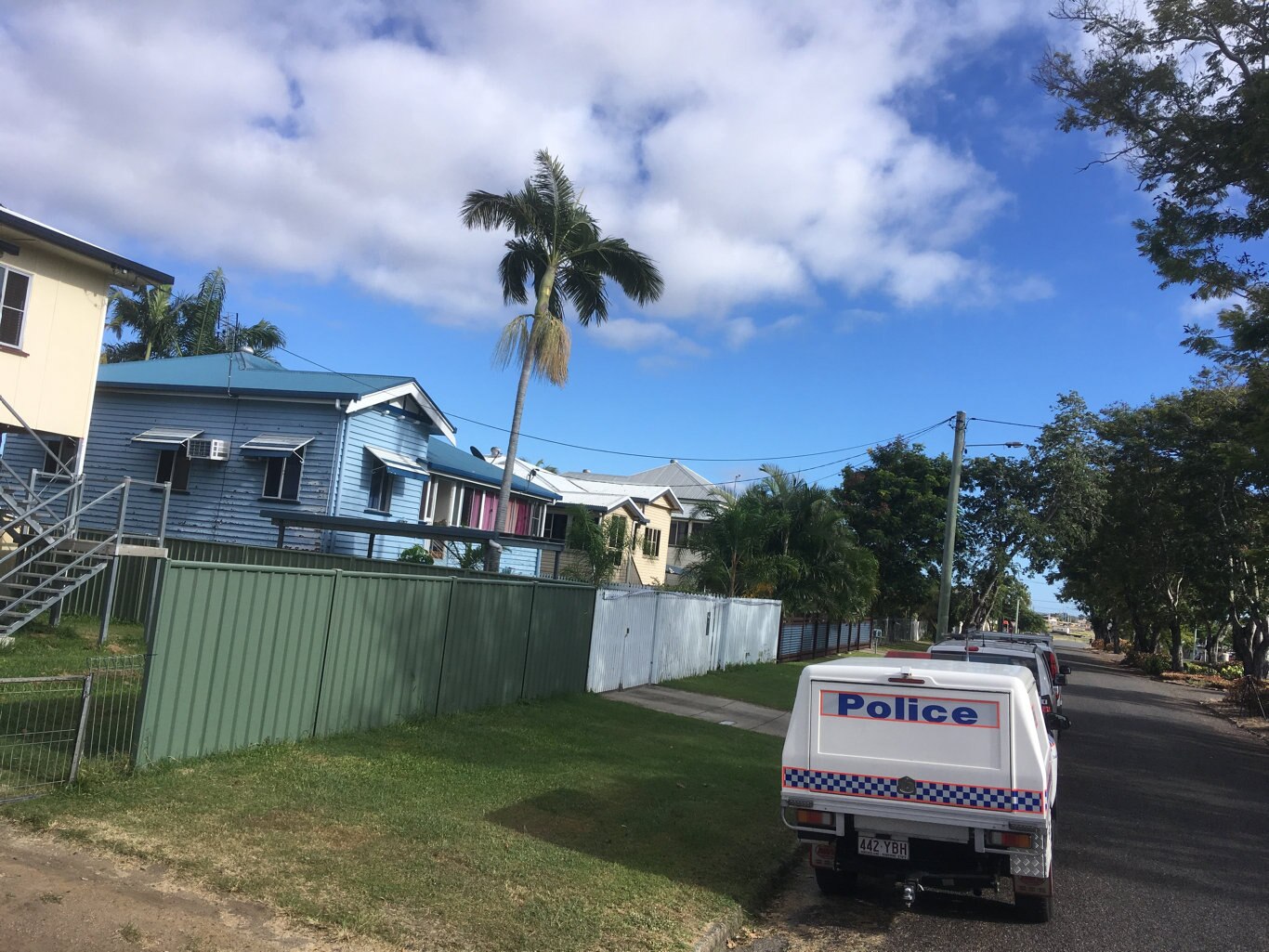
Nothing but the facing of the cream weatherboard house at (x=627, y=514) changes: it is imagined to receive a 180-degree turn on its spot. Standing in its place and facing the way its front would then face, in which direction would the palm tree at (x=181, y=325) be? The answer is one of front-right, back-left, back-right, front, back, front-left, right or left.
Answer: front-left

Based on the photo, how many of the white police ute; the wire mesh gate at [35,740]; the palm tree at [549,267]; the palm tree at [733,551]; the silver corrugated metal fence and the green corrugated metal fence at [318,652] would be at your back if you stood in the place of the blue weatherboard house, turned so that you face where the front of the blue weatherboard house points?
0

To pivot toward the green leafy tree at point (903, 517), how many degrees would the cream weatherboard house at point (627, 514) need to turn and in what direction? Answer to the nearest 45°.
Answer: approximately 45° to its left

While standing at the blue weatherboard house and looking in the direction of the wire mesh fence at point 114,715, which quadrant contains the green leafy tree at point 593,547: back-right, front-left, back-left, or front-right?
back-left

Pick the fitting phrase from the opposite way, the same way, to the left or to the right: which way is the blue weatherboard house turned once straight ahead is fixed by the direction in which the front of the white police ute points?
to the right

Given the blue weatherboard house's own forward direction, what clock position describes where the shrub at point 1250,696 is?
The shrub is roughly at 11 o'clock from the blue weatherboard house.

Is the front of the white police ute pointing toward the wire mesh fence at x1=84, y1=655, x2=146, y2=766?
no

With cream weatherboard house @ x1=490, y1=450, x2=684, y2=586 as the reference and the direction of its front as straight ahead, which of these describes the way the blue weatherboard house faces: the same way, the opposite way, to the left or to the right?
the same way

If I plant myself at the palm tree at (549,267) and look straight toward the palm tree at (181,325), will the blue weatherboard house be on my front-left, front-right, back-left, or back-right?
front-left

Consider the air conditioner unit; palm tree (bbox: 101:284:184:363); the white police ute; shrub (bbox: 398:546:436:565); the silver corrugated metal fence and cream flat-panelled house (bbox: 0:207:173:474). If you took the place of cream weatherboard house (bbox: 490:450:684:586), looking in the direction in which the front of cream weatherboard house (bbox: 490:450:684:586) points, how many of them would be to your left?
0

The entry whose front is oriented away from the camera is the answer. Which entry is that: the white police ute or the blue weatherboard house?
the white police ute

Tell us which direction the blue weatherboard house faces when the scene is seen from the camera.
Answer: facing the viewer and to the right of the viewer

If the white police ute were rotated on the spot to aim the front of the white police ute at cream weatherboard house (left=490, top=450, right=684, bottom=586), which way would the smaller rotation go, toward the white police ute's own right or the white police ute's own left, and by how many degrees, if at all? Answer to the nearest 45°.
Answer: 0° — it already faces it

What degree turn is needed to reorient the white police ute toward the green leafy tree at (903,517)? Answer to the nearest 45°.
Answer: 0° — it already faces it

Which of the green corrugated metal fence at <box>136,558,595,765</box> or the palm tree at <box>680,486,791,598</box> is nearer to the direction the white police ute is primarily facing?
the palm tree

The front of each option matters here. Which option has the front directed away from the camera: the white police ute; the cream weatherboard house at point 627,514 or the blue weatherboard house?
the white police ute

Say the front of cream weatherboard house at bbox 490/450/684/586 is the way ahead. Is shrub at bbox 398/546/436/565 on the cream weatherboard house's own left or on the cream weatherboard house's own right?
on the cream weatherboard house's own right

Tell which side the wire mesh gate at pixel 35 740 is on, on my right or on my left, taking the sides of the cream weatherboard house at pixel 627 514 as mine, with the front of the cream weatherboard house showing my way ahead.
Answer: on my right

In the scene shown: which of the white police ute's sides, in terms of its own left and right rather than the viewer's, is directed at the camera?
back

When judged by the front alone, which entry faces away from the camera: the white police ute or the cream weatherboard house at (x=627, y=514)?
the white police ute

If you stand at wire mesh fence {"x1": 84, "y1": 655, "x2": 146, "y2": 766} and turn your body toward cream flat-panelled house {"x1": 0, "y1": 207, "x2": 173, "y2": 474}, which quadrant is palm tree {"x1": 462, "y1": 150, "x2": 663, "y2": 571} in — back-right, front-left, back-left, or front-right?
front-right

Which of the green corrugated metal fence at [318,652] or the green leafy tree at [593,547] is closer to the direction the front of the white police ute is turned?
the green leafy tree

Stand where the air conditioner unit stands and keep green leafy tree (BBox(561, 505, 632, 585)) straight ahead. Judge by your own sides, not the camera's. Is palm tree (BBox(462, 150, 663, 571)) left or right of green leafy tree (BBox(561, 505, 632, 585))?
right
